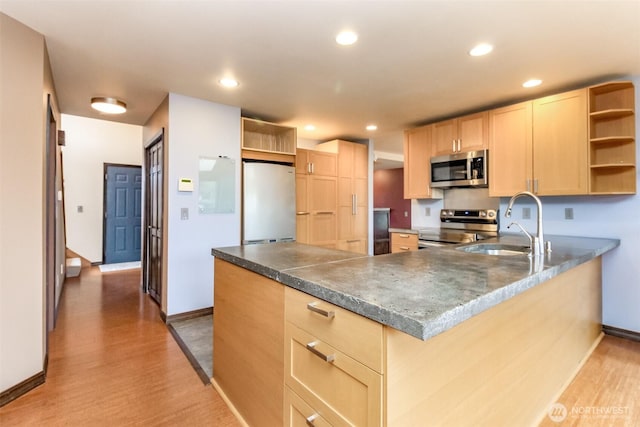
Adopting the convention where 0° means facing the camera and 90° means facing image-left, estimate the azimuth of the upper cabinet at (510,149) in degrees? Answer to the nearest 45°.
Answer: approximately 45°

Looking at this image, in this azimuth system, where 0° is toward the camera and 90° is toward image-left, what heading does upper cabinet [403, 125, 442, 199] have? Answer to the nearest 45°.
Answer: approximately 45°

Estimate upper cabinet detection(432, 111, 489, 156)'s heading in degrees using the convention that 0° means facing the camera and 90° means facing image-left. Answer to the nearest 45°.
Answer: approximately 45°

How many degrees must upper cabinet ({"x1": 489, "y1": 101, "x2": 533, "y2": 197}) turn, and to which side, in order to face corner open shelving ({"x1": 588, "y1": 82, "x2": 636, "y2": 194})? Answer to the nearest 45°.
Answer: approximately 135° to its left

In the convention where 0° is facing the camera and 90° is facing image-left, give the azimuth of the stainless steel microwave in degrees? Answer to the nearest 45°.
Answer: approximately 45°
